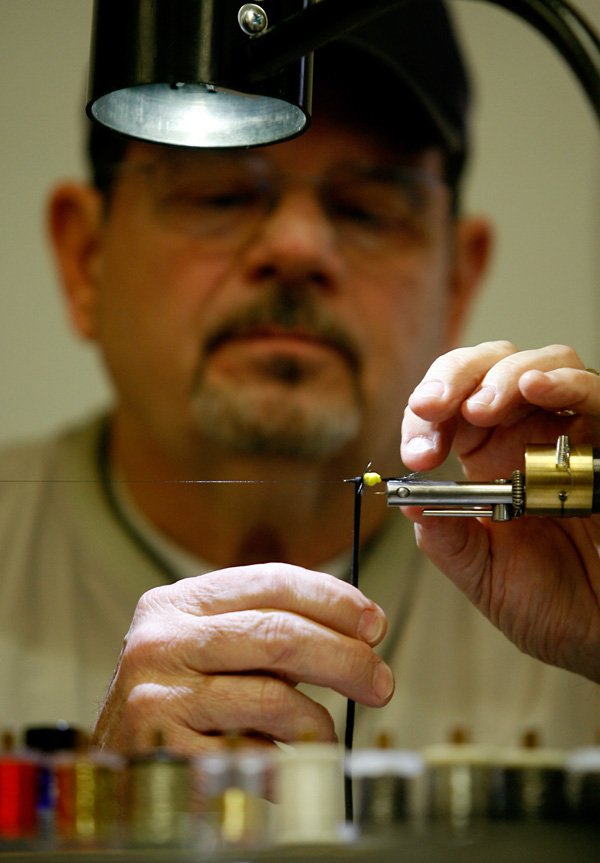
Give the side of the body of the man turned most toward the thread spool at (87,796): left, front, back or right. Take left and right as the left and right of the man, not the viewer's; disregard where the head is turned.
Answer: front

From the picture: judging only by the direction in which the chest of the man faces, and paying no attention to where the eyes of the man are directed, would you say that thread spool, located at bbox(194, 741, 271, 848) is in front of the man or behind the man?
in front

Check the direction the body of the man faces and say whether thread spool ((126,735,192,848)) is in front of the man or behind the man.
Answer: in front

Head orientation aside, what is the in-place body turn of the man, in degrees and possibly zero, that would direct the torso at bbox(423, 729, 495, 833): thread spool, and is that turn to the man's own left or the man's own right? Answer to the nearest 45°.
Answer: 0° — they already face it

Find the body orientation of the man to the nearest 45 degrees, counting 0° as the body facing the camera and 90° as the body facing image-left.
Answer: approximately 0°

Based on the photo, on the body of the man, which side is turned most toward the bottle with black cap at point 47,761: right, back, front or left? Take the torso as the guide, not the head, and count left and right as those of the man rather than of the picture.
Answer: front

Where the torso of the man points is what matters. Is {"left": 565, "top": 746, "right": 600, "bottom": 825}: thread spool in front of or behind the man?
in front

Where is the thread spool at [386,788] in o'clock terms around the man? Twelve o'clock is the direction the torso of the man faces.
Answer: The thread spool is roughly at 12 o'clock from the man.
